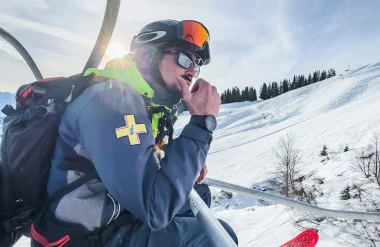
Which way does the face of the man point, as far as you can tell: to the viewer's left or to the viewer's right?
to the viewer's right

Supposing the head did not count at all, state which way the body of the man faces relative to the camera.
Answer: to the viewer's right

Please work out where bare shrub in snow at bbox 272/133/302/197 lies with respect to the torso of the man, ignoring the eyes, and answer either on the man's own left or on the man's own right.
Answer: on the man's own left
